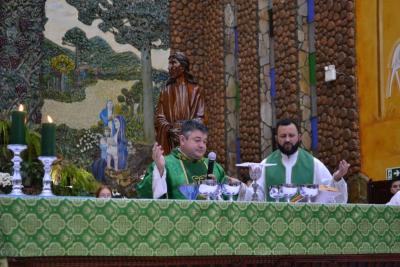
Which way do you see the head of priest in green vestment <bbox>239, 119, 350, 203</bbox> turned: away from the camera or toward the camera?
toward the camera

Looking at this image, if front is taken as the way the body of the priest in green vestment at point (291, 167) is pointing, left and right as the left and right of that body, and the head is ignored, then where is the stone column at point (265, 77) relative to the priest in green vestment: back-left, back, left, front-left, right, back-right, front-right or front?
back

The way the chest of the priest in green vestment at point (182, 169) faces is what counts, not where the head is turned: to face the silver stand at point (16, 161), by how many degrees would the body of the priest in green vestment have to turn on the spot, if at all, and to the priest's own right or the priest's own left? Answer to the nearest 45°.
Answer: approximately 90° to the priest's own right

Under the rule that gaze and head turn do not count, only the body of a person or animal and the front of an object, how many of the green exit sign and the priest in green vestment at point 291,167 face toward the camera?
2

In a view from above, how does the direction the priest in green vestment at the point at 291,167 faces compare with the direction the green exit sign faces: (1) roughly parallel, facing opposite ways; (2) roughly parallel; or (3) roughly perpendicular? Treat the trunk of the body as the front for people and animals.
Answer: roughly parallel

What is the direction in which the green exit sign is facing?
toward the camera

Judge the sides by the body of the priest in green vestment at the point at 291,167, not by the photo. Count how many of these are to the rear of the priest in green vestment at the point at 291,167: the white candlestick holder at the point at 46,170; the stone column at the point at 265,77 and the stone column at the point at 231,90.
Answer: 2

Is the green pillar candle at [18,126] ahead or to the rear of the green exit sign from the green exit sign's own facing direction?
ahead

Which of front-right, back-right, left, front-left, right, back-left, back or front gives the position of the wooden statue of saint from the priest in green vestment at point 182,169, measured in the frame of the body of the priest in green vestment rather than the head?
back-left

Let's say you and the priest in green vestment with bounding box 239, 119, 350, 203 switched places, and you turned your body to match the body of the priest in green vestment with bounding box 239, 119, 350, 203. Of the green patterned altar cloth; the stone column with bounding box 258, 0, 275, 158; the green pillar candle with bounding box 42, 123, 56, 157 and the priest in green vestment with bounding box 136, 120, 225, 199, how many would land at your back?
1

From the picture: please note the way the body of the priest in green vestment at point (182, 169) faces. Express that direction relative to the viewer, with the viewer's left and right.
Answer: facing the viewer and to the right of the viewer

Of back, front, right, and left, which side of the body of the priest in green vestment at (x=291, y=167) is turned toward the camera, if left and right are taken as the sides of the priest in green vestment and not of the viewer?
front

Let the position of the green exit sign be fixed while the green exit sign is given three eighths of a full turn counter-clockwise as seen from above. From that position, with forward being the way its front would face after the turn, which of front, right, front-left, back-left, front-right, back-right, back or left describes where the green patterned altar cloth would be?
back-right
